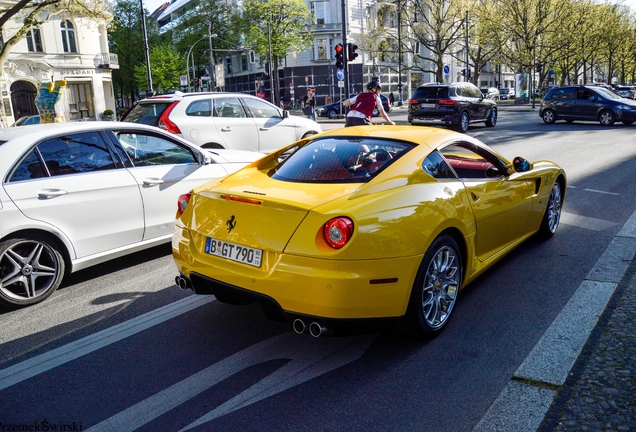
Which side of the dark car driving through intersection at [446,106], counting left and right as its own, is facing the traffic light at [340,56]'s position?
left

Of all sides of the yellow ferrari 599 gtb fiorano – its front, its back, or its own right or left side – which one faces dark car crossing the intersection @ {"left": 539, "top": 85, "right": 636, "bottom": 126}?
front

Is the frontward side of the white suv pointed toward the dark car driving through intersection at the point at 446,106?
yes

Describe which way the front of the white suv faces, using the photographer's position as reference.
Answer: facing away from the viewer and to the right of the viewer

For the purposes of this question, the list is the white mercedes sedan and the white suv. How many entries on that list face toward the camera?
0

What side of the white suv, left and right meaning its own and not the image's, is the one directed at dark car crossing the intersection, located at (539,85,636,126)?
front

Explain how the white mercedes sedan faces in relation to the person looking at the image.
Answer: facing away from the viewer and to the right of the viewer

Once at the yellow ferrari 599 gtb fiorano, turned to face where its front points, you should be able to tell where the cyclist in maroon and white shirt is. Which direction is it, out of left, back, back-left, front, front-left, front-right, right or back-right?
front-left

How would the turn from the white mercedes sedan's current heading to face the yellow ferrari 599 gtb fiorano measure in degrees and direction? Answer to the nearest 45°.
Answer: approximately 90° to its right

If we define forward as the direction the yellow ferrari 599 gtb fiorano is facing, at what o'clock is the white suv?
The white suv is roughly at 10 o'clock from the yellow ferrari 599 gtb fiorano.

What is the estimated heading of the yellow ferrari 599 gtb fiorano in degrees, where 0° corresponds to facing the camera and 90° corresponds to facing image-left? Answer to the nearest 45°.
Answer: approximately 225°

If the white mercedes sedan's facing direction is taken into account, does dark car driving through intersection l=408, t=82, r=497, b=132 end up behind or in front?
in front

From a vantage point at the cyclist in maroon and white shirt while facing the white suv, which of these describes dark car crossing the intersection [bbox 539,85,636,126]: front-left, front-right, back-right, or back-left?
back-right

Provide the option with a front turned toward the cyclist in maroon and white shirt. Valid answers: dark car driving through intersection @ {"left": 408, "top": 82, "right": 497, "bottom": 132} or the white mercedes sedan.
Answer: the white mercedes sedan

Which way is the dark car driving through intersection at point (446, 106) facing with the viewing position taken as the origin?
facing away from the viewer and to the right of the viewer

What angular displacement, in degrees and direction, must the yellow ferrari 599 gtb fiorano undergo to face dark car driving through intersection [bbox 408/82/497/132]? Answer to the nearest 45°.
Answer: approximately 45° to its left
